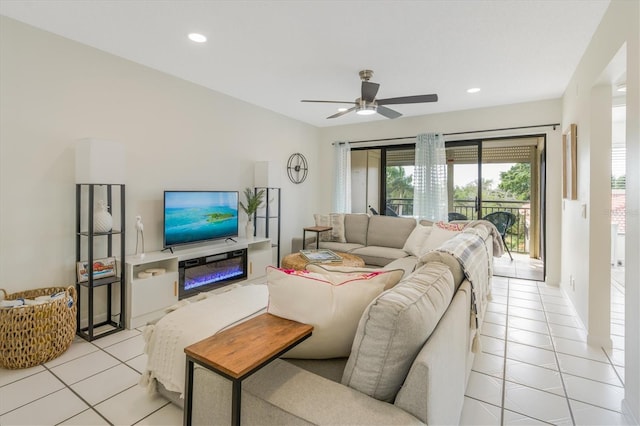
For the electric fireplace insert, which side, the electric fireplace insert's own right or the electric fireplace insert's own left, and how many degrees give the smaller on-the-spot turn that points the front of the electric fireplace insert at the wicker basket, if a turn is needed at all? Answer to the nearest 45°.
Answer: approximately 90° to the electric fireplace insert's own right

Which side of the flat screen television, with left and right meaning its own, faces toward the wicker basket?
right

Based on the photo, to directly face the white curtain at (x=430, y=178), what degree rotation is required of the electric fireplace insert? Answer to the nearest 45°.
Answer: approximately 45° to its left

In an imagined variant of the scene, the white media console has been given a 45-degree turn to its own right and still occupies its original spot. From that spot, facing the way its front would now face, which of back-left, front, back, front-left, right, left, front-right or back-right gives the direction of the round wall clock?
back-left

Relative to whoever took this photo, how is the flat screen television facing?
facing the viewer and to the right of the viewer

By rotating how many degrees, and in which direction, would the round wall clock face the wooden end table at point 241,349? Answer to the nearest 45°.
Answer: approximately 45° to its right

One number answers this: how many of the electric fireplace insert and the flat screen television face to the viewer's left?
0

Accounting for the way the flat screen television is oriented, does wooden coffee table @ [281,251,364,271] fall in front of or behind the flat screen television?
in front

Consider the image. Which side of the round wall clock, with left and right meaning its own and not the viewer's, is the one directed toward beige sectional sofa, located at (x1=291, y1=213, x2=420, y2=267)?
front

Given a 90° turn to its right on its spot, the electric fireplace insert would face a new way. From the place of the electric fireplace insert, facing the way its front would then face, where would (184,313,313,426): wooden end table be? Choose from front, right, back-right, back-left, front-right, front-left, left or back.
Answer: front-left
